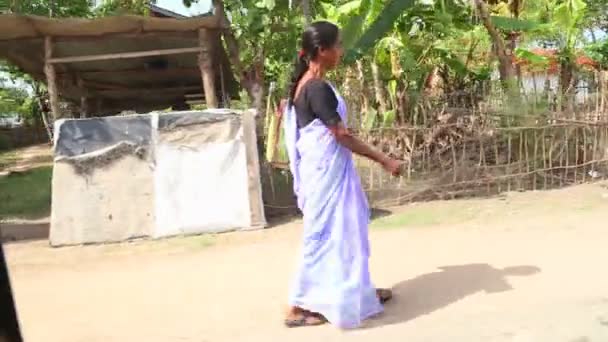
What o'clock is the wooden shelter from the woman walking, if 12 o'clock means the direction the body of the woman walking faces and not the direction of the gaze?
The wooden shelter is roughly at 8 o'clock from the woman walking.

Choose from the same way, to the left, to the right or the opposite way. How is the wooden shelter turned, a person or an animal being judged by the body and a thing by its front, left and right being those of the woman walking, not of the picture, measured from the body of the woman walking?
to the right

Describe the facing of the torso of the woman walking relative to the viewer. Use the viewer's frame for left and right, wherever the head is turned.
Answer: facing to the right of the viewer

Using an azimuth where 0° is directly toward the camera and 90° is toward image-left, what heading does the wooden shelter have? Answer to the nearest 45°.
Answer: approximately 0°

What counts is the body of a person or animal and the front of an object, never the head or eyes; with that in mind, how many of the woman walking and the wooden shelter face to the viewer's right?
1

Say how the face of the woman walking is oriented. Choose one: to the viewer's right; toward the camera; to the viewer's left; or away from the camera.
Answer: to the viewer's right
